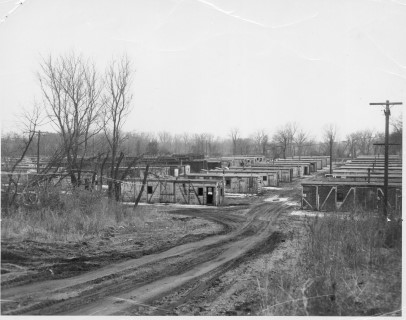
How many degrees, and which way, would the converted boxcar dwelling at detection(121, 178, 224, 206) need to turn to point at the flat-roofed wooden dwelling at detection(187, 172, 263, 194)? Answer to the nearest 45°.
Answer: approximately 135° to its left

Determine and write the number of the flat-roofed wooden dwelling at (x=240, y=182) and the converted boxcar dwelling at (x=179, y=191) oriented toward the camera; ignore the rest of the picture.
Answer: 2

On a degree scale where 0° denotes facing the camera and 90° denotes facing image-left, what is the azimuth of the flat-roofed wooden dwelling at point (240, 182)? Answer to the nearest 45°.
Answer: approximately 0°

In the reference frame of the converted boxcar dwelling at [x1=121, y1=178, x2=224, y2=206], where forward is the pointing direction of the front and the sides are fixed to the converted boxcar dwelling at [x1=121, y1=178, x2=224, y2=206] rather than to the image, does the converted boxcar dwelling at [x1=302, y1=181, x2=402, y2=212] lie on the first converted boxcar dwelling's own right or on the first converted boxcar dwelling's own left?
on the first converted boxcar dwelling's own left

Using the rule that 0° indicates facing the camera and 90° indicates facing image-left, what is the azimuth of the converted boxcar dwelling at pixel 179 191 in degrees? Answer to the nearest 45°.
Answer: approximately 0°

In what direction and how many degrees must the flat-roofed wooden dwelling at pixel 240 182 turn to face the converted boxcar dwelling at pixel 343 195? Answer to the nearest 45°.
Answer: approximately 45° to its left
